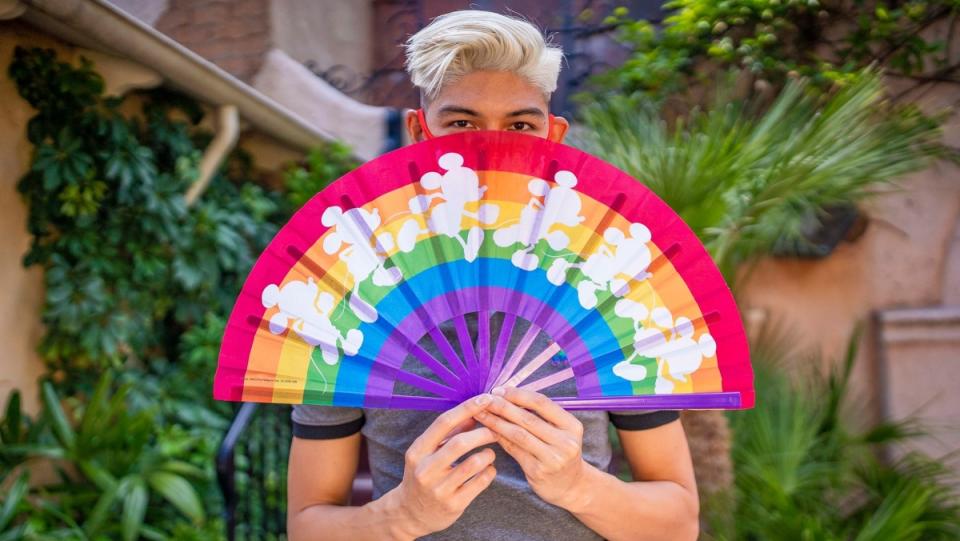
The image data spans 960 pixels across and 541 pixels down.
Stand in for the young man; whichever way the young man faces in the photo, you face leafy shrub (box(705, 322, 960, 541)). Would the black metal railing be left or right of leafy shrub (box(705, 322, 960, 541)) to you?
left

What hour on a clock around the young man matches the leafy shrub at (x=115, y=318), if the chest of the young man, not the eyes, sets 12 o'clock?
The leafy shrub is roughly at 5 o'clock from the young man.

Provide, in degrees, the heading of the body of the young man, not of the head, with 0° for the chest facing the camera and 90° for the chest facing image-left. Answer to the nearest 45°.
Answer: approximately 0°

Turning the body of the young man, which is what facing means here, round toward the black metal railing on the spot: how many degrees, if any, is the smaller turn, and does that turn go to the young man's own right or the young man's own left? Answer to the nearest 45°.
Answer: approximately 180°
